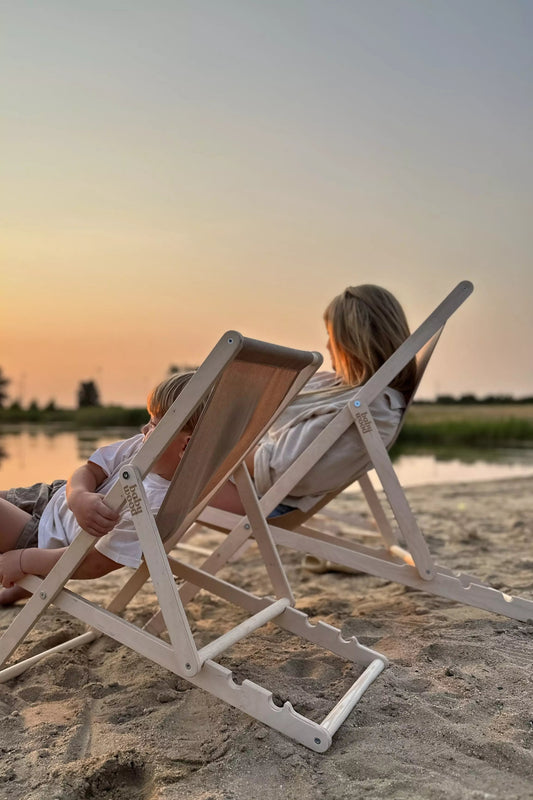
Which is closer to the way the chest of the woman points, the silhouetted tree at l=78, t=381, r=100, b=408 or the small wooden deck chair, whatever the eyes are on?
the silhouetted tree

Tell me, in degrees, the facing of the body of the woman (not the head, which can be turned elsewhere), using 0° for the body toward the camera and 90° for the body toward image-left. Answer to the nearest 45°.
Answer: approximately 135°

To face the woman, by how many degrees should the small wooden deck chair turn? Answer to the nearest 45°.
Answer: approximately 90° to its right

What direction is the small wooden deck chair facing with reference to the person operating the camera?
facing away from the viewer and to the left of the viewer

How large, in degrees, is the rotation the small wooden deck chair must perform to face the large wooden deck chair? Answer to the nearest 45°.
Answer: approximately 90° to its right

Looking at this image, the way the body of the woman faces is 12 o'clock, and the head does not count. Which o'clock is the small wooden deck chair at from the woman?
The small wooden deck chair is roughly at 8 o'clock from the woman.

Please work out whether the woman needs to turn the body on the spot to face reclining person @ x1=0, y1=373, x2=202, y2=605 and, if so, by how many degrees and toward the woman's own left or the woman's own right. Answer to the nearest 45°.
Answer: approximately 90° to the woman's own left

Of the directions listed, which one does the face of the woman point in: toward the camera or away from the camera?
away from the camera

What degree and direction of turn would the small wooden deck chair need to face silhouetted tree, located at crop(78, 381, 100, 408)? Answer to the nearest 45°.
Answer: approximately 45° to its right
